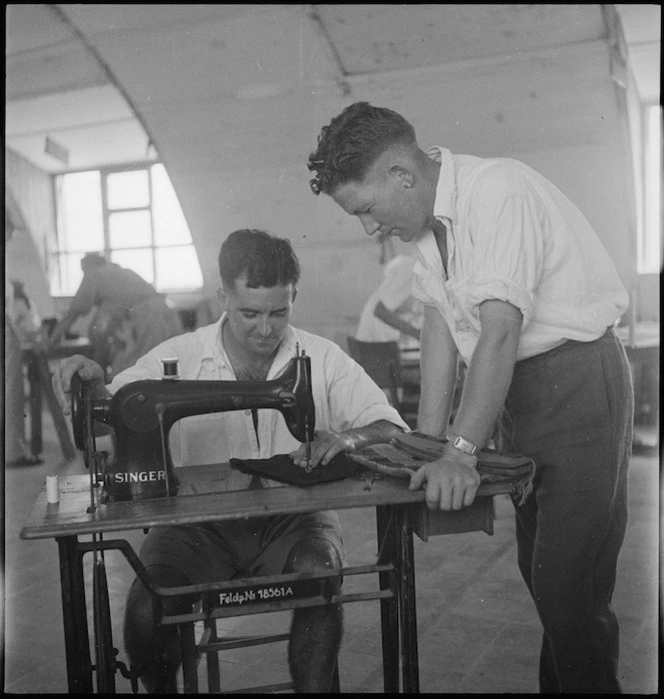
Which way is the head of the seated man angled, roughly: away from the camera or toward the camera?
toward the camera

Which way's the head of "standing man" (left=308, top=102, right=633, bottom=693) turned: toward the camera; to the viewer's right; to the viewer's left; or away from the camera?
to the viewer's left

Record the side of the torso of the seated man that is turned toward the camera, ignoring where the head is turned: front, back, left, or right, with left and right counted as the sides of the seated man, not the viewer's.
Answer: front

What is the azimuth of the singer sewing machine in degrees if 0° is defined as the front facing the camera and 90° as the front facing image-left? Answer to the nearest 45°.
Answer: approximately 180°

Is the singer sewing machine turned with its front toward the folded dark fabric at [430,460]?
no

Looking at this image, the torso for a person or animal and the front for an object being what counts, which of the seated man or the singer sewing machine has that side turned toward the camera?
the seated man

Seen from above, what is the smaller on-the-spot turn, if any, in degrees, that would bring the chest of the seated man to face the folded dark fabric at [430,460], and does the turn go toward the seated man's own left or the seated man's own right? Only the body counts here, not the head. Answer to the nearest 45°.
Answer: approximately 45° to the seated man's own left

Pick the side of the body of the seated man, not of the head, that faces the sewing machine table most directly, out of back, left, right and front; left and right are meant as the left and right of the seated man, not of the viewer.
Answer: front

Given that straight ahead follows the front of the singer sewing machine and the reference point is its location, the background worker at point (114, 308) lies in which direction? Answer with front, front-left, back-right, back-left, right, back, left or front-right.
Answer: front

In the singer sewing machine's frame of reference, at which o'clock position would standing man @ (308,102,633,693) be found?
The standing man is roughly at 3 o'clock from the singer sewing machine.

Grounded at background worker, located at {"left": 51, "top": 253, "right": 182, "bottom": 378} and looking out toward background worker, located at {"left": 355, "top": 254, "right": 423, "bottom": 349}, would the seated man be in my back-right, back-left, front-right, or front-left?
front-right
